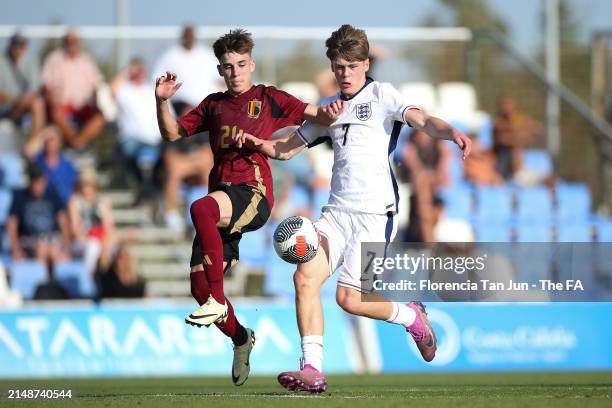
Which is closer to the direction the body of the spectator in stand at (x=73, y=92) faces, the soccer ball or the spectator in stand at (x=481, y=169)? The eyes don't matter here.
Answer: the soccer ball

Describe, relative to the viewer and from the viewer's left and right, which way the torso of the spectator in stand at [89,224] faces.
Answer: facing the viewer

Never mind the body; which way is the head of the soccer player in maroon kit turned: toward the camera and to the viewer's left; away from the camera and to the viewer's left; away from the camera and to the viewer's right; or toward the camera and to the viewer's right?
toward the camera and to the viewer's right

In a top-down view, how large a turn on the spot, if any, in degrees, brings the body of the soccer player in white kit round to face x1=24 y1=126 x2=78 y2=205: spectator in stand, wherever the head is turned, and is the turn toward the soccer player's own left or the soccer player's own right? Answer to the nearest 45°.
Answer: approximately 90° to the soccer player's own right

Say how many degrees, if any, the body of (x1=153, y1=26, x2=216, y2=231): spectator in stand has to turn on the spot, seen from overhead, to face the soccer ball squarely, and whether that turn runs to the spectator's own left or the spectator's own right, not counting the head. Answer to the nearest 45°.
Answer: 0° — they already face it

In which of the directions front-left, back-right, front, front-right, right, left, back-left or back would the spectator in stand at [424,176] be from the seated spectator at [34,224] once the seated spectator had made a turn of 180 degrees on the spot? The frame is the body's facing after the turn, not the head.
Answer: right

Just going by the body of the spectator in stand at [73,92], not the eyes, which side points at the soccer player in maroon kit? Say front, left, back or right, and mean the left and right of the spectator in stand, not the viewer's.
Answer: front

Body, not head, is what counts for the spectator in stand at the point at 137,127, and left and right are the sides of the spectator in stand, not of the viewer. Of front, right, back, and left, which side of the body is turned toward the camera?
front

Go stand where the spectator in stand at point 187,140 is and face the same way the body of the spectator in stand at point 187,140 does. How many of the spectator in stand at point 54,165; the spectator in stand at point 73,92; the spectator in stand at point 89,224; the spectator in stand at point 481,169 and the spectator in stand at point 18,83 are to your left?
1

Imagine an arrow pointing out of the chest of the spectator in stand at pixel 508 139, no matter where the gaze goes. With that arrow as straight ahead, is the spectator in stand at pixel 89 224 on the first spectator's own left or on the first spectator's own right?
on the first spectator's own right

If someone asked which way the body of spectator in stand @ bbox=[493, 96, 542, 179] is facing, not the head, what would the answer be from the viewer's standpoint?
toward the camera

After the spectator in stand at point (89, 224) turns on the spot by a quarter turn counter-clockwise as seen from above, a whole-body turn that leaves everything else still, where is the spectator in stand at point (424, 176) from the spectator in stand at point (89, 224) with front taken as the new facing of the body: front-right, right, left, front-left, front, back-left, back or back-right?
front
